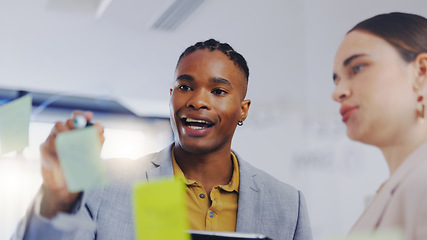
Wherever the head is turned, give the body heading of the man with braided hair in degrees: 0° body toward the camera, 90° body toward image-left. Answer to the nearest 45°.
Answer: approximately 0°
